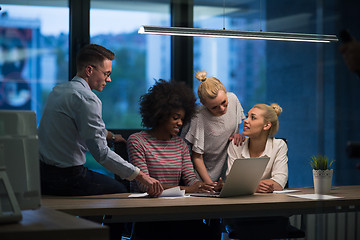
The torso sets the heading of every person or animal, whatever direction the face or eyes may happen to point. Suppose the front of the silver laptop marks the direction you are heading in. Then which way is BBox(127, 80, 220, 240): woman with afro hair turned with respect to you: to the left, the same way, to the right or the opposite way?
the opposite way

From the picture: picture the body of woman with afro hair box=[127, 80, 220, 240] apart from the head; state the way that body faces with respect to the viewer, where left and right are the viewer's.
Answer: facing the viewer and to the right of the viewer

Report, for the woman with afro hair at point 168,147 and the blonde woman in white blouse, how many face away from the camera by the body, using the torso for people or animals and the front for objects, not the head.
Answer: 0

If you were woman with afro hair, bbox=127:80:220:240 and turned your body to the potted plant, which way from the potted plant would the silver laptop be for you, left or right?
right

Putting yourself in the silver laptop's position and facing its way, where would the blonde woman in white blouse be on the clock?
The blonde woman in white blouse is roughly at 2 o'clock from the silver laptop.

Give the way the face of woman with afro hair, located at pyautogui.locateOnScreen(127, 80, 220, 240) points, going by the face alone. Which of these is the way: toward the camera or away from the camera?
toward the camera

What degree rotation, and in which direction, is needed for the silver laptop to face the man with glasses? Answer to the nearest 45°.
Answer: approximately 45° to its left

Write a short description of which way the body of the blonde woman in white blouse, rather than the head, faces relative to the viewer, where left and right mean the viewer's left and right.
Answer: facing the viewer and to the left of the viewer

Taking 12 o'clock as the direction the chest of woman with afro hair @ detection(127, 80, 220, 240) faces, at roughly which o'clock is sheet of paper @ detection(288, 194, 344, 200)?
The sheet of paper is roughly at 11 o'clock from the woman with afro hair.

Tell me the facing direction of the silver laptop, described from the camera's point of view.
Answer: facing away from the viewer and to the left of the viewer

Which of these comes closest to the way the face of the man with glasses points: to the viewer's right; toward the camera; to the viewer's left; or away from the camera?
to the viewer's right
